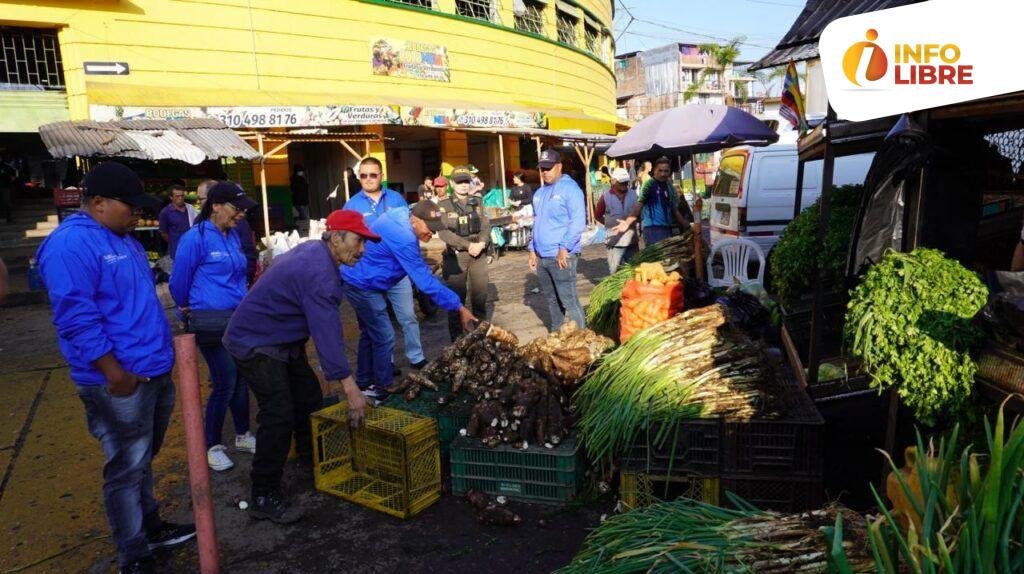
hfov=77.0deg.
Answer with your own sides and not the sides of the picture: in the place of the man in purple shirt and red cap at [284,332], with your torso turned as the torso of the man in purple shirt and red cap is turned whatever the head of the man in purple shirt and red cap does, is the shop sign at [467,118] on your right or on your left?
on your left

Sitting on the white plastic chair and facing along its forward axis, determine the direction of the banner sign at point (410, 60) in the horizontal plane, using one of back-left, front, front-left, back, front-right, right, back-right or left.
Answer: back-right

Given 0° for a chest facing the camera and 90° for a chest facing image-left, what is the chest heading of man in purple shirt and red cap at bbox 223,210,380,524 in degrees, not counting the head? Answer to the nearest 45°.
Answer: approximately 270°

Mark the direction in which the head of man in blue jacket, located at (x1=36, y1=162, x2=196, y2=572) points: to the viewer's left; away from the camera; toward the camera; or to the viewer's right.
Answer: to the viewer's right

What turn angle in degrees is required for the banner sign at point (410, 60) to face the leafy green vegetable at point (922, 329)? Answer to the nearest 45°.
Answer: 0° — it already faces it

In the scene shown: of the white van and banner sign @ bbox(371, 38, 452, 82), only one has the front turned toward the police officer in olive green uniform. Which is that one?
the banner sign

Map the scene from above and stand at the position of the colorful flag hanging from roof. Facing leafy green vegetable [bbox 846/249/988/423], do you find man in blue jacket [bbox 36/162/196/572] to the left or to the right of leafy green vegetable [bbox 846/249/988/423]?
right

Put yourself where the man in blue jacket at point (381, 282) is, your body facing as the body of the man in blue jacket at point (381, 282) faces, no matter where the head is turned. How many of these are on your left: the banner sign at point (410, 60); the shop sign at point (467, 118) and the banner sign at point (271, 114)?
3

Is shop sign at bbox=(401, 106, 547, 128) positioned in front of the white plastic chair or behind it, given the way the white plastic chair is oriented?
behind

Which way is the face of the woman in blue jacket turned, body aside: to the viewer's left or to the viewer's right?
to the viewer's right

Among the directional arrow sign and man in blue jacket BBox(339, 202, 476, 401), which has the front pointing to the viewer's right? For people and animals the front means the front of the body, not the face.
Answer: the man in blue jacket

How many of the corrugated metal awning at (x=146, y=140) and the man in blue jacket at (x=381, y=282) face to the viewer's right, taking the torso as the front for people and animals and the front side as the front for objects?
1

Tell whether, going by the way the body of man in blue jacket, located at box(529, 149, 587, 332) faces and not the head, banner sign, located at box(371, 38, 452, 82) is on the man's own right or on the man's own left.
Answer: on the man's own right

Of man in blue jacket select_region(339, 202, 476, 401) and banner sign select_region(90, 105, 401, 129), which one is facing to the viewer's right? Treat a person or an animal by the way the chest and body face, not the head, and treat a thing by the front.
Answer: the man in blue jacket
